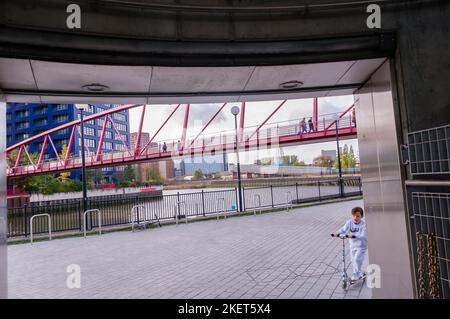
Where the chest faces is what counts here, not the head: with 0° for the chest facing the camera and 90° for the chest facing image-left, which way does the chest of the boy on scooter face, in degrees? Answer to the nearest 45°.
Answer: approximately 45°

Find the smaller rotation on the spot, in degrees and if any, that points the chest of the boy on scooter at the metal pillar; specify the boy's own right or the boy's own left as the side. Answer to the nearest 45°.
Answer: approximately 45° to the boy's own left
